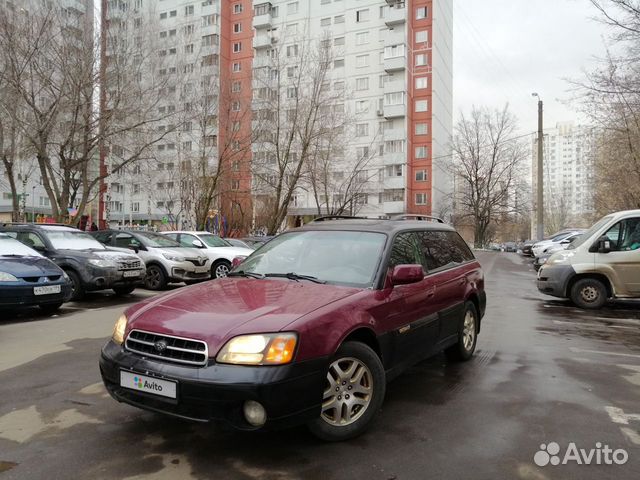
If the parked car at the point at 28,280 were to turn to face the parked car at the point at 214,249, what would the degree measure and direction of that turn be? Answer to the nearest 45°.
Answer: approximately 90° to its left

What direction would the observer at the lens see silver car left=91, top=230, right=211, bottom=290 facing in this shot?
facing the viewer and to the right of the viewer

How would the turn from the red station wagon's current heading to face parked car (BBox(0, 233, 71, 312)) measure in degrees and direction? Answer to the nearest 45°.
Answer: approximately 90° to its right

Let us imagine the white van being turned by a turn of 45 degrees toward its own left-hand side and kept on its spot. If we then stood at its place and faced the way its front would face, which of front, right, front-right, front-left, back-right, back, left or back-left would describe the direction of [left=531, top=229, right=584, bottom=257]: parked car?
back-right

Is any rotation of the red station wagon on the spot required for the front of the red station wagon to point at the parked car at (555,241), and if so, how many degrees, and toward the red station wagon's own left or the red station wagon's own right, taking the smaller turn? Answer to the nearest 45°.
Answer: approximately 180°

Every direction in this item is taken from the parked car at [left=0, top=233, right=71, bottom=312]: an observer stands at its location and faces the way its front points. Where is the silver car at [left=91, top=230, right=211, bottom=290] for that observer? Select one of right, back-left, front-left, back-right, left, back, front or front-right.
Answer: left

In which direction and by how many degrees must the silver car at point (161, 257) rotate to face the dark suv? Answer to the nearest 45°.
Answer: approximately 90° to its right

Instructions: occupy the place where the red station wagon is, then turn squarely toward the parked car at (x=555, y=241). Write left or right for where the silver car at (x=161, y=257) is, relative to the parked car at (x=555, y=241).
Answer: left

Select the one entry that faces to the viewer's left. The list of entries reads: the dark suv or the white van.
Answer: the white van

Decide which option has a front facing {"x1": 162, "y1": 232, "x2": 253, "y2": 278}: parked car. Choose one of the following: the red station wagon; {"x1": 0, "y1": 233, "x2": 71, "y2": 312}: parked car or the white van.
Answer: the white van

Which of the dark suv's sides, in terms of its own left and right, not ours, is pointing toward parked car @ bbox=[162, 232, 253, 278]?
left

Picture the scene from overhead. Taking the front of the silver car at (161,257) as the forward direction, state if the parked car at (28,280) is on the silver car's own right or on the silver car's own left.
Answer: on the silver car's own right

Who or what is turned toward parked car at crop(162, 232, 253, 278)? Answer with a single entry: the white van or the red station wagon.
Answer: the white van

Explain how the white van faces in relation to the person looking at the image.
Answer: facing to the left of the viewer

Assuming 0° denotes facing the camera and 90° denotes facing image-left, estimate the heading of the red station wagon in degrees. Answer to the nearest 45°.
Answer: approximately 45°

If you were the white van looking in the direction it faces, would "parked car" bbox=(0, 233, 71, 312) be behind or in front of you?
in front

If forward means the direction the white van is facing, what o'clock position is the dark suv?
The dark suv is roughly at 11 o'clock from the white van.

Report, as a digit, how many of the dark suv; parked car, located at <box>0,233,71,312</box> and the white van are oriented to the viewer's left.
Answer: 1
